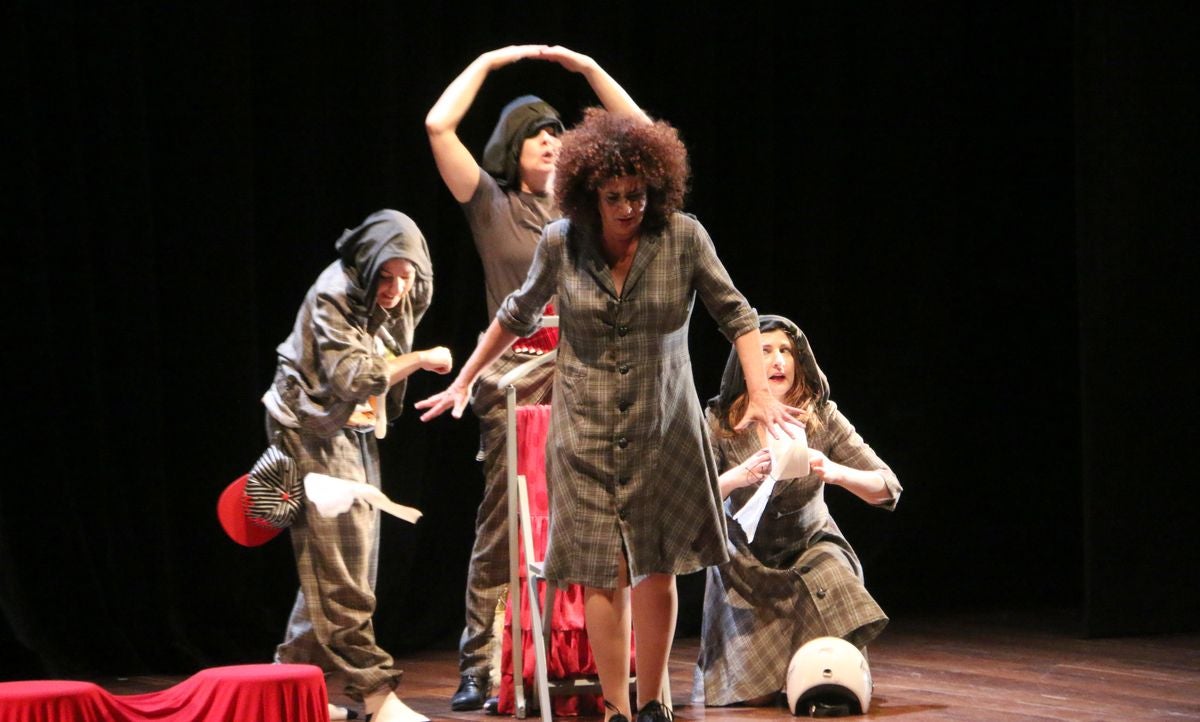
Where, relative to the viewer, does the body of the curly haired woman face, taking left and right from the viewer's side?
facing the viewer

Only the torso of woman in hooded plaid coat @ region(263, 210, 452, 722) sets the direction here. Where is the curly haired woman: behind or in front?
in front

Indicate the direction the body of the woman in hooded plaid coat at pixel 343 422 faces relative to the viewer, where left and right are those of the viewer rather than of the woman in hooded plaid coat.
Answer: facing the viewer and to the right of the viewer

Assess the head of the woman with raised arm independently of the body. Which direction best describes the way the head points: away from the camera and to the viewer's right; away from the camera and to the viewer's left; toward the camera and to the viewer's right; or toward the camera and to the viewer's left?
toward the camera and to the viewer's right

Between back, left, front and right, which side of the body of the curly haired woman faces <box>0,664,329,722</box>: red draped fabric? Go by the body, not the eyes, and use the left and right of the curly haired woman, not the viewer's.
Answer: right

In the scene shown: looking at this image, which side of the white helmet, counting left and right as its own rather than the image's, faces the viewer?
front

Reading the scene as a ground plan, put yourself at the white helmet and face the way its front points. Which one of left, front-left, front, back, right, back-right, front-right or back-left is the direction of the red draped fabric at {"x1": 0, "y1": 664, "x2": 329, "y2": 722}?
front-right

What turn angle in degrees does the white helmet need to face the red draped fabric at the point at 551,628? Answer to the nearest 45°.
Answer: approximately 90° to its right
